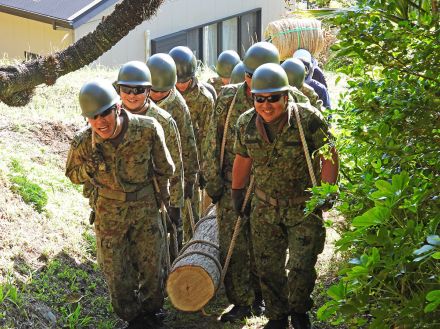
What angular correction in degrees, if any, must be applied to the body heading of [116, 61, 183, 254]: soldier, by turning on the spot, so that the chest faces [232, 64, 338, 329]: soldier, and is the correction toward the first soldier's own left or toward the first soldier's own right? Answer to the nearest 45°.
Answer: approximately 45° to the first soldier's own left

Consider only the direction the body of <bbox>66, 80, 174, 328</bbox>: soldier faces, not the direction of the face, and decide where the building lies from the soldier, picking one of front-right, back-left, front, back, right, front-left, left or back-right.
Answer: back

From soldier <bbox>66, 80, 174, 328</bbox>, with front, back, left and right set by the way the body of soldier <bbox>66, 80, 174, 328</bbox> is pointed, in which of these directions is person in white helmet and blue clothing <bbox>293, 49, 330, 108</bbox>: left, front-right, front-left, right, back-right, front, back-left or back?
back-left

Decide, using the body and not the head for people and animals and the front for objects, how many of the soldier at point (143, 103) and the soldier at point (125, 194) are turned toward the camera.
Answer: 2

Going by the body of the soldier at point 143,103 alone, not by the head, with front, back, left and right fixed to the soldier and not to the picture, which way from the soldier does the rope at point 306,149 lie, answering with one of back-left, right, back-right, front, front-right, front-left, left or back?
front-left

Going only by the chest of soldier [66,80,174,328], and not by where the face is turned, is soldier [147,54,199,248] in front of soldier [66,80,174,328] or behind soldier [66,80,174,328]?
behind

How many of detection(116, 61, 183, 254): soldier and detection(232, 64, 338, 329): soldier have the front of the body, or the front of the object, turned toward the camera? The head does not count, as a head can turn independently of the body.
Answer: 2

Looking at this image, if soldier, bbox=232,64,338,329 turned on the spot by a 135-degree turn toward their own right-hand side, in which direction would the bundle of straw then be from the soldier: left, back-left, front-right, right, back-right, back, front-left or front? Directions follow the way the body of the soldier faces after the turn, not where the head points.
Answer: front-right

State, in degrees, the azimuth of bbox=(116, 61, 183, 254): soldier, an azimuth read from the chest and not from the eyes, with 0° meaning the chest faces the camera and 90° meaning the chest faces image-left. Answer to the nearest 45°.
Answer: approximately 0°
